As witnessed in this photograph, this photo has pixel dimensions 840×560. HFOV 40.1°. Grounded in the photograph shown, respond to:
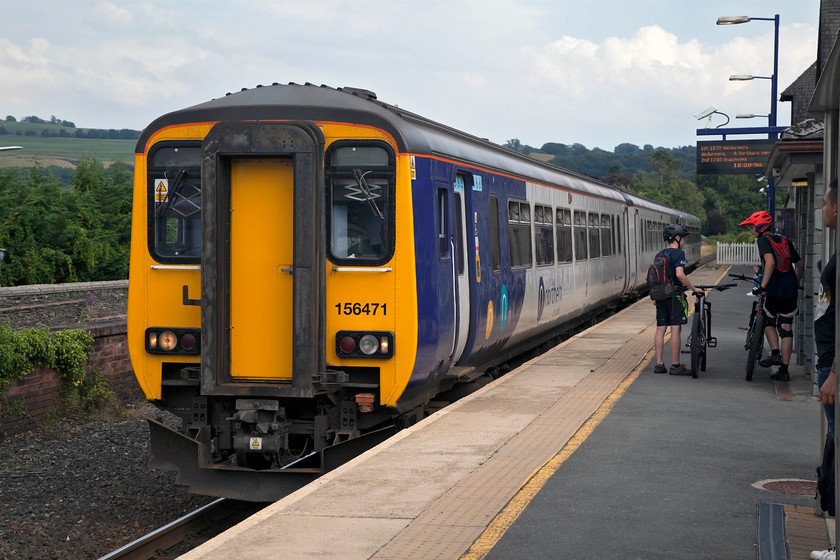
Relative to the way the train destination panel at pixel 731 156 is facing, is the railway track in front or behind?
in front

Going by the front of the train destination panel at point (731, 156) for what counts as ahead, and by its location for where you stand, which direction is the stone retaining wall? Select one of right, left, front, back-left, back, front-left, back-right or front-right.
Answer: front-right

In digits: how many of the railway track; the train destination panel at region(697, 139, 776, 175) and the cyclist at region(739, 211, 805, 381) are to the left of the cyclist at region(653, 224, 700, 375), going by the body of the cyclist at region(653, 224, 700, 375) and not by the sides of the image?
1

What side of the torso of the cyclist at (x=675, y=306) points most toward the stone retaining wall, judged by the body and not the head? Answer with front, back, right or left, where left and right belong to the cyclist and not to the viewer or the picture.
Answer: back

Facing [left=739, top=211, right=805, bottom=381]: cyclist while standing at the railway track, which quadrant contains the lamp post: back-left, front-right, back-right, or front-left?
front-left

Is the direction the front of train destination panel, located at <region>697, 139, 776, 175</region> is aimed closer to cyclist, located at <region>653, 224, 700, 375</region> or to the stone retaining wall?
the cyclist

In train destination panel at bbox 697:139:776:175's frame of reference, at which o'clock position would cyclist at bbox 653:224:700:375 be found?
The cyclist is roughly at 12 o'clock from the train destination panel.

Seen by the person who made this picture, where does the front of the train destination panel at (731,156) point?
facing the viewer

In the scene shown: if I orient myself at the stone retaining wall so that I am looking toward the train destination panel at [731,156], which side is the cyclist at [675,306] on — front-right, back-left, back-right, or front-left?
front-right

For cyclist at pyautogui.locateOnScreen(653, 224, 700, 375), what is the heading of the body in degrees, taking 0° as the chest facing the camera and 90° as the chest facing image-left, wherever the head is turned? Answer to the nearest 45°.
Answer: approximately 270°

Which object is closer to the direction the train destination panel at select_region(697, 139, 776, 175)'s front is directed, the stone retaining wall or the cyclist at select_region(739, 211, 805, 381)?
the cyclist

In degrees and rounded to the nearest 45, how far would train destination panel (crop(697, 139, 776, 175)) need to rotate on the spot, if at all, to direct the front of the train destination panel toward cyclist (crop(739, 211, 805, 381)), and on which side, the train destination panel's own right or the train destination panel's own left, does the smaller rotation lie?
0° — it already faces them
